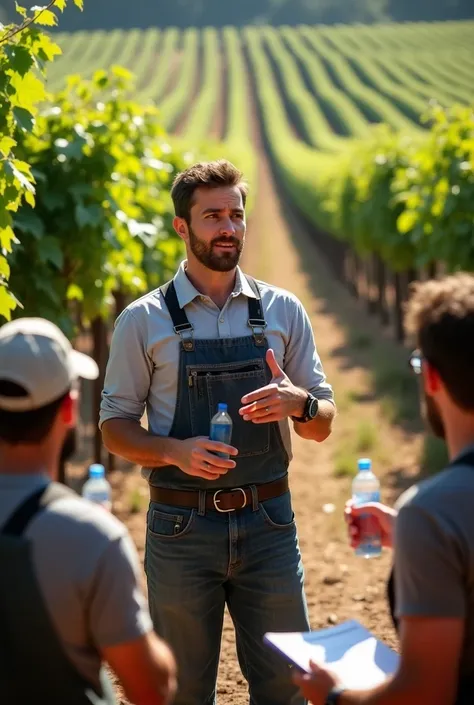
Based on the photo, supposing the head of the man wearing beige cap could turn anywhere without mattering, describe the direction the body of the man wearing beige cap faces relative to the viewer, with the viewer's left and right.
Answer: facing away from the viewer and to the right of the viewer

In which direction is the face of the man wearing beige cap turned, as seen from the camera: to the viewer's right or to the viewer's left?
to the viewer's right
